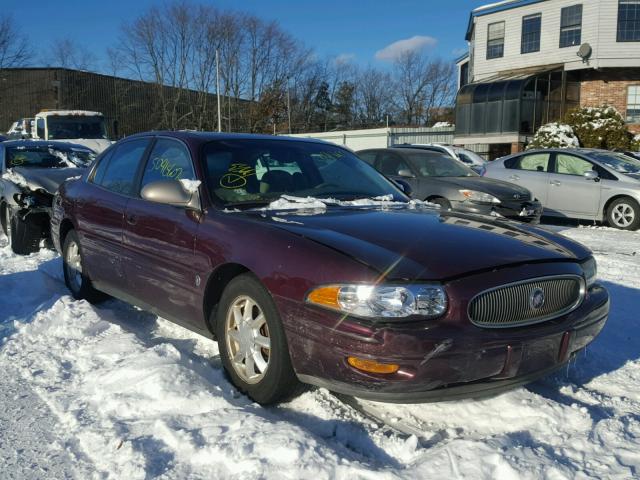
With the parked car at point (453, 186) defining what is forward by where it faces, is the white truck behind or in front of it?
behind

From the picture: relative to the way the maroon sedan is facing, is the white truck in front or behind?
behind

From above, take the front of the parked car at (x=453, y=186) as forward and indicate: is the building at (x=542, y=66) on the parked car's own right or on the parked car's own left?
on the parked car's own left

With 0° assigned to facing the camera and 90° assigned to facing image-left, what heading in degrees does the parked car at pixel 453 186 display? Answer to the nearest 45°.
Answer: approximately 315°

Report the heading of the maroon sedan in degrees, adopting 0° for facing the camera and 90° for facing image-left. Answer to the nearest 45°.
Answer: approximately 315°

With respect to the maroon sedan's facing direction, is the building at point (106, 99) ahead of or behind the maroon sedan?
behind

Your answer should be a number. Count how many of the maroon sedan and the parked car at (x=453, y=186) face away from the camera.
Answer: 0
